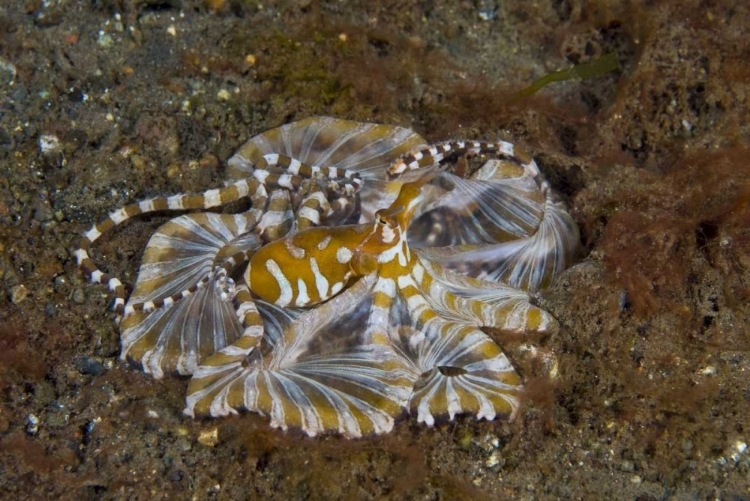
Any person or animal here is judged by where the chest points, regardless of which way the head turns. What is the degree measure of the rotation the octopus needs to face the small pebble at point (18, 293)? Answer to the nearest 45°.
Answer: approximately 180°

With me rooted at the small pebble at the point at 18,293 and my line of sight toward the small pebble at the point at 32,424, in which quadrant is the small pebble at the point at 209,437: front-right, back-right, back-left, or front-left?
front-left

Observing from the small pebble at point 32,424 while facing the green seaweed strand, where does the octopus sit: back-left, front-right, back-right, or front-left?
front-right

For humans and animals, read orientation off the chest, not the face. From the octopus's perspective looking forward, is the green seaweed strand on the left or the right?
on its left

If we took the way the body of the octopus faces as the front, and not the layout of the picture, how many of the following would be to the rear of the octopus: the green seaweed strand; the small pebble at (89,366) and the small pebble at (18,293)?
2

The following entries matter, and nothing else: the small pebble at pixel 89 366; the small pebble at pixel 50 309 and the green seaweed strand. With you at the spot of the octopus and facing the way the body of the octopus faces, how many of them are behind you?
2

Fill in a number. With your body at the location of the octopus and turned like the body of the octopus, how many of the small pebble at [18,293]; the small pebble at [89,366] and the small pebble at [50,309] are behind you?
3

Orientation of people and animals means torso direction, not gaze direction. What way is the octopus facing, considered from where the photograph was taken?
facing to the right of the viewer

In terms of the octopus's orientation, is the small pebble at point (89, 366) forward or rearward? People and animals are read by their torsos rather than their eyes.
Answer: rearward

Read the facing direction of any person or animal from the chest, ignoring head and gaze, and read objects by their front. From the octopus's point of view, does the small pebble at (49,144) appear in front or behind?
behind

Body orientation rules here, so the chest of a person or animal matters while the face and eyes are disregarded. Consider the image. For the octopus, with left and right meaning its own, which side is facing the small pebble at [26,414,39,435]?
back
